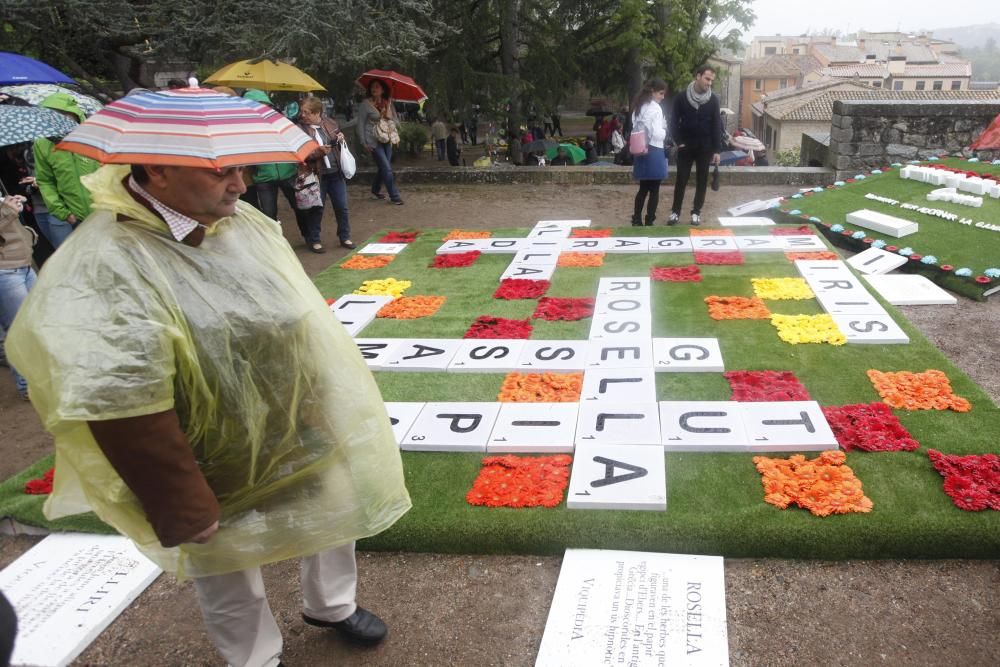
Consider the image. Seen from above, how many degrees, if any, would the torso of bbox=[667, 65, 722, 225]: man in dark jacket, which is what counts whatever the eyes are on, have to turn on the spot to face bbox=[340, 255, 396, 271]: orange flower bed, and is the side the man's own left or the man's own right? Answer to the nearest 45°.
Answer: approximately 90° to the man's own right

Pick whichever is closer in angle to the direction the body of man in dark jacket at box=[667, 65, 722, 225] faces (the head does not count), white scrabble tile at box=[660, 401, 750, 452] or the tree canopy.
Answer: the white scrabble tile

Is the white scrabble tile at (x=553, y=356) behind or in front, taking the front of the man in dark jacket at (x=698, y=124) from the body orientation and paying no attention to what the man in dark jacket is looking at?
in front

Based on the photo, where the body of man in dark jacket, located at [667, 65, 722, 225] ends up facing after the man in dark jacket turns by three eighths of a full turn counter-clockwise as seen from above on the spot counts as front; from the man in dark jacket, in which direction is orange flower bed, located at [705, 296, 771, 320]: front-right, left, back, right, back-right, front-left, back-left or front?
back-right

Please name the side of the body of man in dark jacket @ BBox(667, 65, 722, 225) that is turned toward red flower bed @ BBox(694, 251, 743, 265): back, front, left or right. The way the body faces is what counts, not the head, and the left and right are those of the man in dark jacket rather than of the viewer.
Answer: front

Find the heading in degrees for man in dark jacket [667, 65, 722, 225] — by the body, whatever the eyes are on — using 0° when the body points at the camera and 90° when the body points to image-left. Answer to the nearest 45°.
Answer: approximately 0°

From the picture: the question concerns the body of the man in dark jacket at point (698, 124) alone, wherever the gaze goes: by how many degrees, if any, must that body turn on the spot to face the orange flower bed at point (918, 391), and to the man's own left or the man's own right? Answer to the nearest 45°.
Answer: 0° — they already face it

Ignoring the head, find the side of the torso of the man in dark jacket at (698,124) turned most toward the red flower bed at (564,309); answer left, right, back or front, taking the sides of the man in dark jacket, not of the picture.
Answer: front

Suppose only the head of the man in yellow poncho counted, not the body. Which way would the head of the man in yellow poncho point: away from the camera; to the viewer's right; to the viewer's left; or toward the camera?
to the viewer's right

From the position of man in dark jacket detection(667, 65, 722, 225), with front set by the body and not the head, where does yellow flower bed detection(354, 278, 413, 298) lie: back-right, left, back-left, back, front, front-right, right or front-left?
front-right

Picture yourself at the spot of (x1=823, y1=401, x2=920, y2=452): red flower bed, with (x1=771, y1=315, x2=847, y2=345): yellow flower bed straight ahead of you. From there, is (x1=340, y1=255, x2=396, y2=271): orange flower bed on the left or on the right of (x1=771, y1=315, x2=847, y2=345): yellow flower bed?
left

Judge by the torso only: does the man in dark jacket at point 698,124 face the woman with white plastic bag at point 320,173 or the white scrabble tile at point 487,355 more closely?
the white scrabble tile
